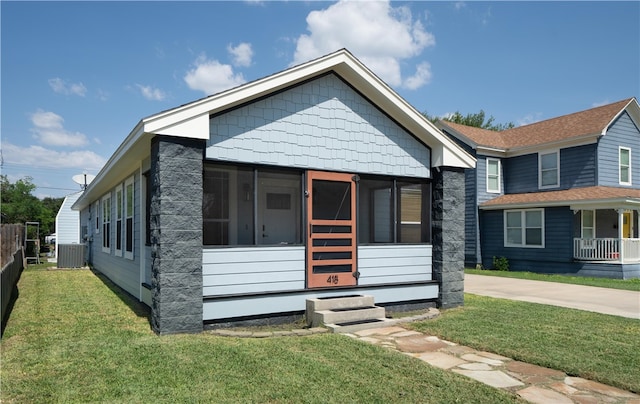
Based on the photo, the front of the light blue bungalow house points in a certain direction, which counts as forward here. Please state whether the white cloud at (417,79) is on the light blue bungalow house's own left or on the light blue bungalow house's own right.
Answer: on the light blue bungalow house's own left

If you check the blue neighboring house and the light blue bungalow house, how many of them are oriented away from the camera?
0

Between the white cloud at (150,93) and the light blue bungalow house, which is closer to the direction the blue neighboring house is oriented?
the light blue bungalow house

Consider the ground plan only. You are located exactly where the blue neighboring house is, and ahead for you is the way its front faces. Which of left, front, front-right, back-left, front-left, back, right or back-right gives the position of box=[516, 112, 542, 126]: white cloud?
back-left

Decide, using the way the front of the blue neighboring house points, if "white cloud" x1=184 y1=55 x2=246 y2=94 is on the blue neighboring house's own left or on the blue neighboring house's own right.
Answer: on the blue neighboring house's own right

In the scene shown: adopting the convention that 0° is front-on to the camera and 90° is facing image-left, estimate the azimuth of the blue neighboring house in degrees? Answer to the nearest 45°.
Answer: approximately 315°

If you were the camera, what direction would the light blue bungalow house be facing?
facing the viewer and to the right of the viewer

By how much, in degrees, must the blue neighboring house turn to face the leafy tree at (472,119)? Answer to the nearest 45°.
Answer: approximately 135° to its left
